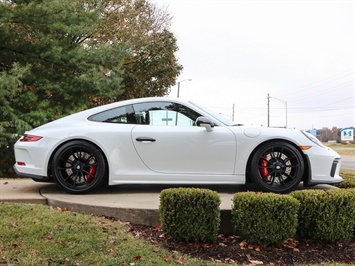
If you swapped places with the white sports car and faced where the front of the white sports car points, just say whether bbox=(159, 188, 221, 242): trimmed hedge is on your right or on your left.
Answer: on your right

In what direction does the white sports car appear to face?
to the viewer's right

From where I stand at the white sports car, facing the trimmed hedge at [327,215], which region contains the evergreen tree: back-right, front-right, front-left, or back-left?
back-left

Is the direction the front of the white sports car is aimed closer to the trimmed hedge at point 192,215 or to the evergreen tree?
the trimmed hedge

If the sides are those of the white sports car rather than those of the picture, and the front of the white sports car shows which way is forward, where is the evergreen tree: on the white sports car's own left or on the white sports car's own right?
on the white sports car's own left

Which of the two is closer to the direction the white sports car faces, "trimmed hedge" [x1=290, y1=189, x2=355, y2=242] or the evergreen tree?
the trimmed hedge

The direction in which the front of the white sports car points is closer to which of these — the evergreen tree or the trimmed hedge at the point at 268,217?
the trimmed hedge

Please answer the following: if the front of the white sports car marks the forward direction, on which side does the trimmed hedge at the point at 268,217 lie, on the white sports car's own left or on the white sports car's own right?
on the white sports car's own right

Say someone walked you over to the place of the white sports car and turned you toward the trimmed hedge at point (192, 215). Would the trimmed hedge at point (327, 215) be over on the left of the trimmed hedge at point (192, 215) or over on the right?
left

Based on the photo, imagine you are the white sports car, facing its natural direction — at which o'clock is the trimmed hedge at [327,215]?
The trimmed hedge is roughly at 1 o'clock from the white sports car.
